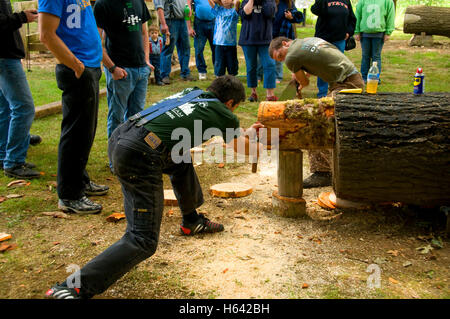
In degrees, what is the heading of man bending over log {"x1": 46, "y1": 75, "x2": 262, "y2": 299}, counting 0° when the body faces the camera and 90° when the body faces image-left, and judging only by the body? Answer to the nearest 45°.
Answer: approximately 225°

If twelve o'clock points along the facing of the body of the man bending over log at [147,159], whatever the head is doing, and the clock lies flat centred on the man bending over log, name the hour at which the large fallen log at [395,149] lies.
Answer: The large fallen log is roughly at 1 o'clock from the man bending over log.

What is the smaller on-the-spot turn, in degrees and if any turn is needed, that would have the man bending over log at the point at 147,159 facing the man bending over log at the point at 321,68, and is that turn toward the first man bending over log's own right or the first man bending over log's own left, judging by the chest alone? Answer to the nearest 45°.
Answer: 0° — they already face them

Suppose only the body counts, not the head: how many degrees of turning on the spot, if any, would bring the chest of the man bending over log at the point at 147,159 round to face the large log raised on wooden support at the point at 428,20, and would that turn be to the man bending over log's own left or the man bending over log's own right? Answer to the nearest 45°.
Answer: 0° — they already face it
